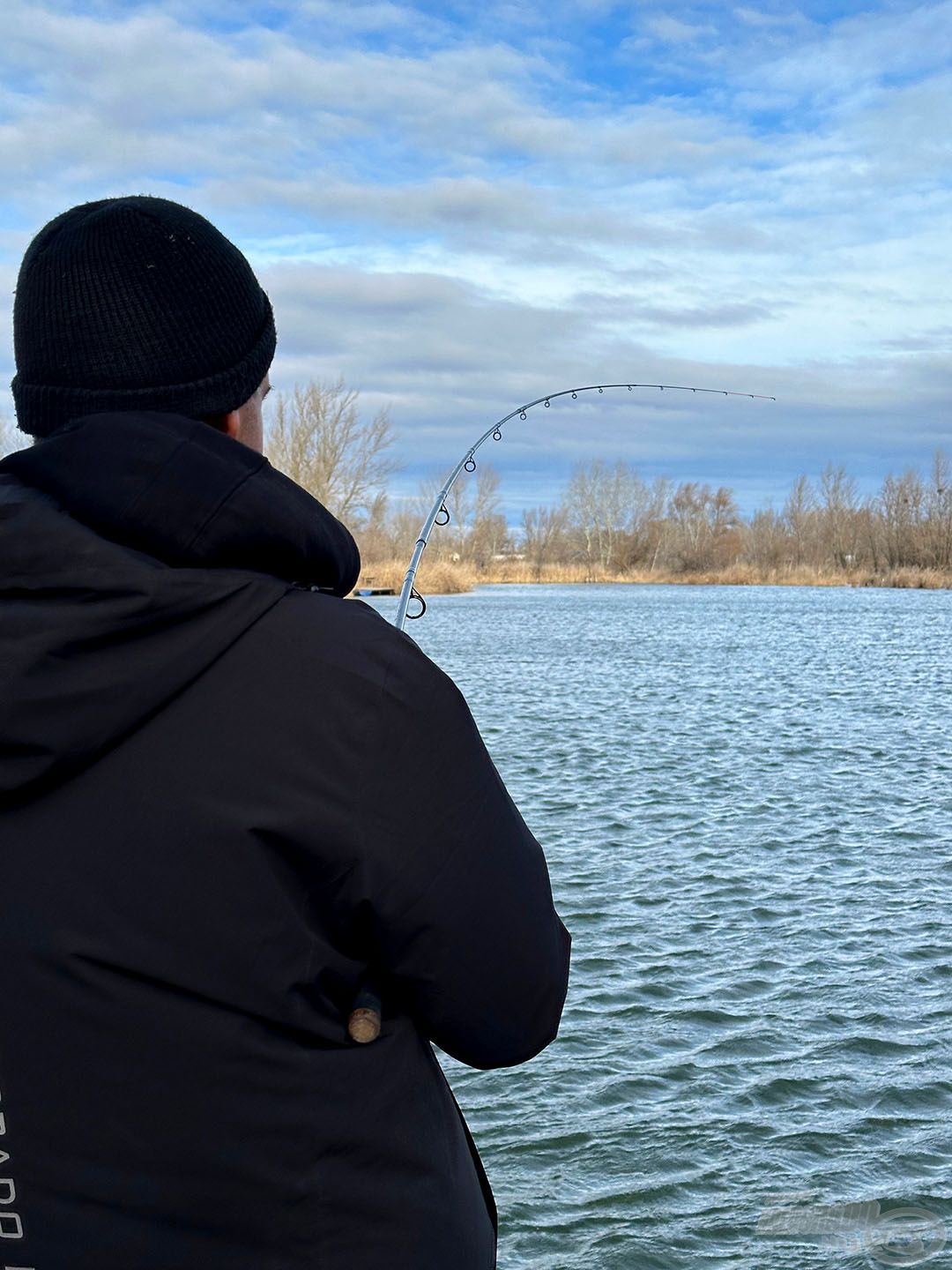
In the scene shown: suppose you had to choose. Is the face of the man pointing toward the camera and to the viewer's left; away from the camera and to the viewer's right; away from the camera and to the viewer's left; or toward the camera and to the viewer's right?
away from the camera and to the viewer's right

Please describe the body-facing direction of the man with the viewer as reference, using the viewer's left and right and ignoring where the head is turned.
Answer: facing away from the viewer and to the right of the viewer
